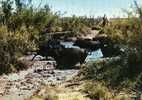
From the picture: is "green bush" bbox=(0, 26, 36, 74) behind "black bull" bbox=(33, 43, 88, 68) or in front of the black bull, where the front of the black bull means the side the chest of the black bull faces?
in front

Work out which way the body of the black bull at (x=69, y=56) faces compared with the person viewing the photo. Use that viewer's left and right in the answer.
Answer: facing to the left of the viewer
